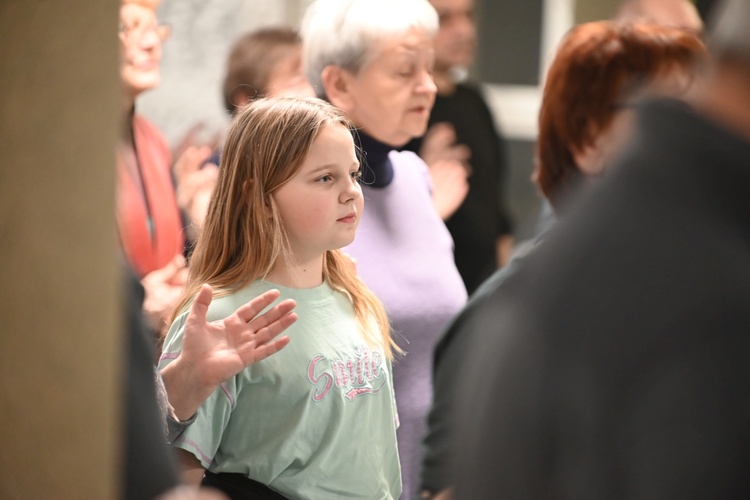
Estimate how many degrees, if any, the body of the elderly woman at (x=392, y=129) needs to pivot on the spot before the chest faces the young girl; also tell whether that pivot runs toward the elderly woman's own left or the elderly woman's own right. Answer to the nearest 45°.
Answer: approximately 45° to the elderly woman's own right

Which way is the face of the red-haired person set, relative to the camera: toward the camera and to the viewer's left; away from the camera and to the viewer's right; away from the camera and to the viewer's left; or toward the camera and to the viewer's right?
away from the camera and to the viewer's right

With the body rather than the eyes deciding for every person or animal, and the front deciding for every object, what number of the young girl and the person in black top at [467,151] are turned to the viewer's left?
0

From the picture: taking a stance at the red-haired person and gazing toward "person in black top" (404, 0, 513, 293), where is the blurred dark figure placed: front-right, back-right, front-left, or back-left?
back-left

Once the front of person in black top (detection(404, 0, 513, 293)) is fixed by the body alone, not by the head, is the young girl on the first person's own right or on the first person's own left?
on the first person's own right

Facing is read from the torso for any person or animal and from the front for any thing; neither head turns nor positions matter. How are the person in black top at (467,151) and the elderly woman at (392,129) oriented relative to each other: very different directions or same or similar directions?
same or similar directions

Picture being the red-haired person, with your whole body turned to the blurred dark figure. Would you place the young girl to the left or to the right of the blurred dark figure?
right

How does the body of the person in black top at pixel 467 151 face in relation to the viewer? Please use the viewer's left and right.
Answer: facing the viewer and to the right of the viewer

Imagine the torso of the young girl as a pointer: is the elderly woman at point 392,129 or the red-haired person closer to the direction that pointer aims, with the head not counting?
the red-haired person

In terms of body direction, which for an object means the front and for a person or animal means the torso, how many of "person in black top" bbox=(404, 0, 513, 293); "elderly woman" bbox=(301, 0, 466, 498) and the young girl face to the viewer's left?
0

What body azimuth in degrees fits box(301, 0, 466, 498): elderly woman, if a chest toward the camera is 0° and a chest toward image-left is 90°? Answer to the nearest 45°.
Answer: approximately 315°

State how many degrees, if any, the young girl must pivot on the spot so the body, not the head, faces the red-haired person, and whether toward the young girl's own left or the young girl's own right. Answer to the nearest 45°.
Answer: approximately 45° to the young girl's own left
